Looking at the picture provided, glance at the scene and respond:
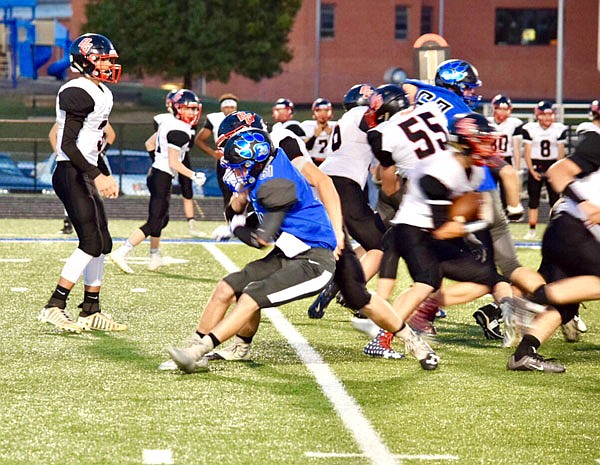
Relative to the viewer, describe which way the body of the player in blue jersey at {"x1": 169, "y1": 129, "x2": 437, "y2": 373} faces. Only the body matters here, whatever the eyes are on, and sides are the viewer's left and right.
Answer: facing to the left of the viewer

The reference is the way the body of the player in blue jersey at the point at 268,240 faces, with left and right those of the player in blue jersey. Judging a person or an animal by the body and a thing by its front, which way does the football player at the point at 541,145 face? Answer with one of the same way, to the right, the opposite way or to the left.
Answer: to the left

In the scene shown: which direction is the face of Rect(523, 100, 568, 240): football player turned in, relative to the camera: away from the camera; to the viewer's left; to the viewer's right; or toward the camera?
toward the camera

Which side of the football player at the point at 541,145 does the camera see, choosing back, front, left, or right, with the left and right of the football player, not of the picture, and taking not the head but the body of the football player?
front

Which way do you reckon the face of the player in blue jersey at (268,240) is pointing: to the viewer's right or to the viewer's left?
to the viewer's left

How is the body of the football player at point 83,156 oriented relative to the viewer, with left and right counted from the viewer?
facing to the right of the viewer

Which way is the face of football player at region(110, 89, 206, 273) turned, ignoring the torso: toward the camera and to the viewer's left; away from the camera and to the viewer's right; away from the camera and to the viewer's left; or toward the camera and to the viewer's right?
toward the camera and to the viewer's right
